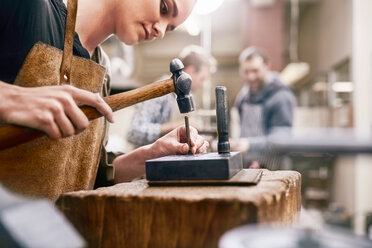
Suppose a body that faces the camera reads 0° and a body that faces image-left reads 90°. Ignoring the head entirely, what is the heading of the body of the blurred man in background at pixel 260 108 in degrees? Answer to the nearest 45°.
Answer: approximately 45°

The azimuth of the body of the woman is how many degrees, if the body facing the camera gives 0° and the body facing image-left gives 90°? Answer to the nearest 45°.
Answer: approximately 315°
